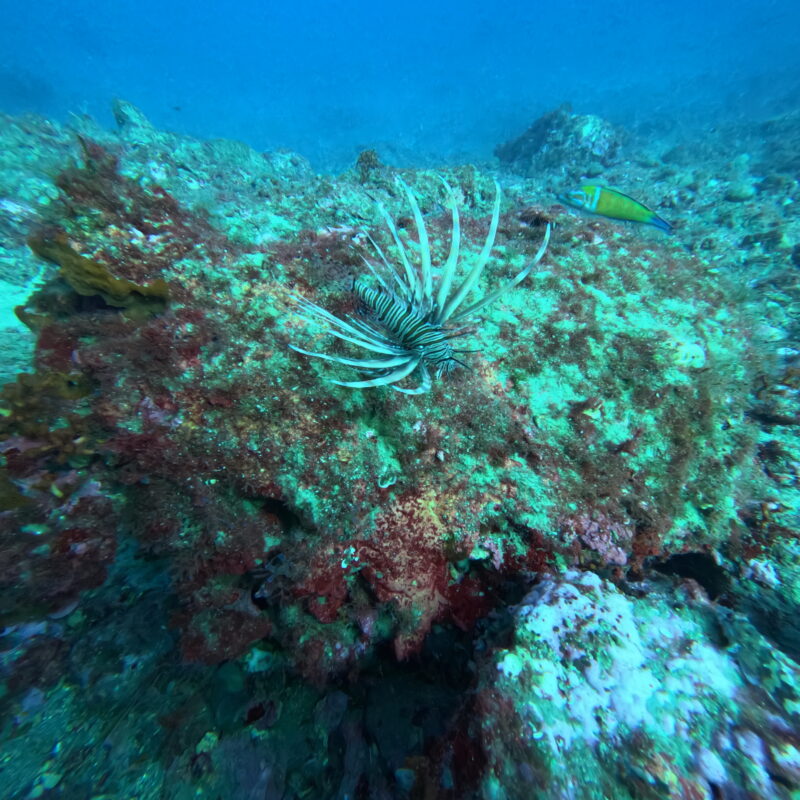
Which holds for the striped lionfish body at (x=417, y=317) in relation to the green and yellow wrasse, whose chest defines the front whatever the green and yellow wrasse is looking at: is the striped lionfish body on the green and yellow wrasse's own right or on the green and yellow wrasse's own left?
on the green and yellow wrasse's own left

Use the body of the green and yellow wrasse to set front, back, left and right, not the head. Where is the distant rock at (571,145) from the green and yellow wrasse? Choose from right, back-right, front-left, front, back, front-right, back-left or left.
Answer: right

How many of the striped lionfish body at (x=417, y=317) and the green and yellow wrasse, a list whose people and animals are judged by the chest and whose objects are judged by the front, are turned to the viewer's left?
1

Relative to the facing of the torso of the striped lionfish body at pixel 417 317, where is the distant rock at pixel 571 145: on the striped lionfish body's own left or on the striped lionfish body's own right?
on the striped lionfish body's own left

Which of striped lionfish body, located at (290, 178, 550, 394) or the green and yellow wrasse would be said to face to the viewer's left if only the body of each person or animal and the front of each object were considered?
the green and yellow wrasse

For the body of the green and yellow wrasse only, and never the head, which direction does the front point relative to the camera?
to the viewer's left

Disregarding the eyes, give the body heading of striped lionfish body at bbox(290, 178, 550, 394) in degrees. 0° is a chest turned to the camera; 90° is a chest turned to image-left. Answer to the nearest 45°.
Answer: approximately 315°

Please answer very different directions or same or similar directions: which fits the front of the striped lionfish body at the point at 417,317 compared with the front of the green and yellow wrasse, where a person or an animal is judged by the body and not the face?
very different directions

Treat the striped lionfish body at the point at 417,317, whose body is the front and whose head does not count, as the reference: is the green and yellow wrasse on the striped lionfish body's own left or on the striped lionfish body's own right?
on the striped lionfish body's own left
